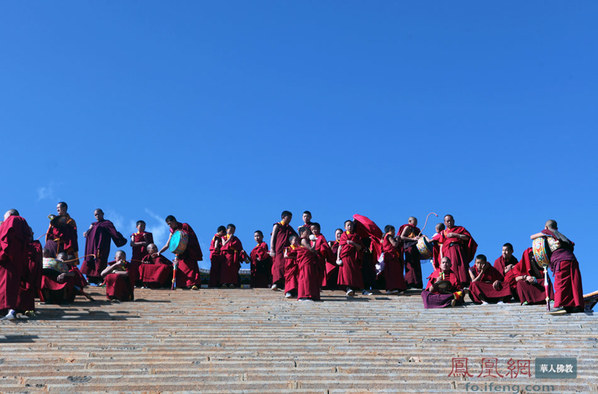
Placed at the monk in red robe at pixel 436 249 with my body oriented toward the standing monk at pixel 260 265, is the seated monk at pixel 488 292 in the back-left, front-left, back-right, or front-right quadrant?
back-left

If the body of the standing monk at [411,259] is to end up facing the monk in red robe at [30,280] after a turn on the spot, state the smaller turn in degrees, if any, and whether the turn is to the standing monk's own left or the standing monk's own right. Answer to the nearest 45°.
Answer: approximately 90° to the standing monk's own right

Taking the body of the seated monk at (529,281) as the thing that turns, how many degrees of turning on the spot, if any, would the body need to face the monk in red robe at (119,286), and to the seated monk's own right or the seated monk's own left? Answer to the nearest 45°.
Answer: approximately 45° to the seated monk's own right

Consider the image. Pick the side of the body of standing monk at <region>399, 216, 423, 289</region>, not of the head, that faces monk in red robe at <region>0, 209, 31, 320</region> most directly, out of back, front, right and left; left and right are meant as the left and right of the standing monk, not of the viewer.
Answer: right

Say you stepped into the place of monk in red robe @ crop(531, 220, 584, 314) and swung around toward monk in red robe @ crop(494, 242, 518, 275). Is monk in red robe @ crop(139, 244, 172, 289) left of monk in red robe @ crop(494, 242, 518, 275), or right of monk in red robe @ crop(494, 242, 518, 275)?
left

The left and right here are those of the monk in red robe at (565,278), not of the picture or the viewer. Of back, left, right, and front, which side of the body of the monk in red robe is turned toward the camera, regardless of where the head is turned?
left
